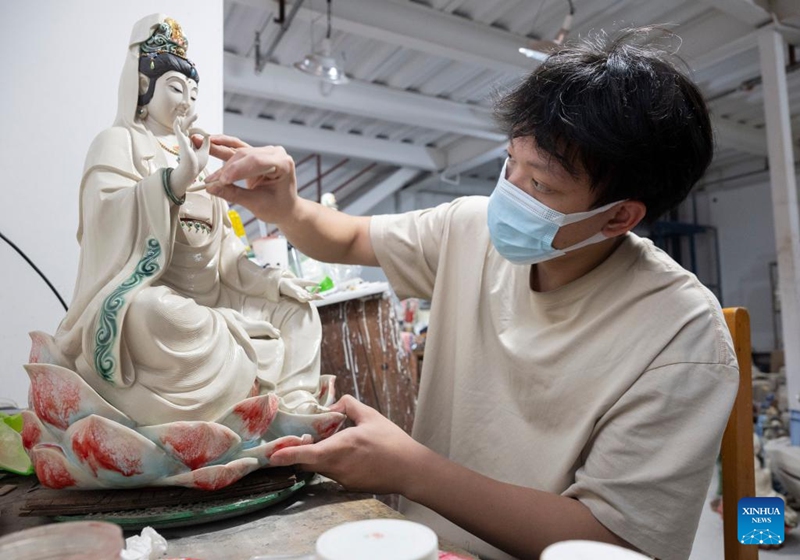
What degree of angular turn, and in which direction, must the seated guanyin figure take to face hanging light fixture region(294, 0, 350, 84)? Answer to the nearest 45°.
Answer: approximately 135° to its left

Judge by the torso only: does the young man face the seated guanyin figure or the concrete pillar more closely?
the seated guanyin figure

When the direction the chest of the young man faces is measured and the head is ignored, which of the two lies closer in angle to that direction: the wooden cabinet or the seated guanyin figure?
the seated guanyin figure

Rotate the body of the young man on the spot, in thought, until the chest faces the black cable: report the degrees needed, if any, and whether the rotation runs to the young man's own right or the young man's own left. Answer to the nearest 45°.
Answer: approximately 45° to the young man's own right

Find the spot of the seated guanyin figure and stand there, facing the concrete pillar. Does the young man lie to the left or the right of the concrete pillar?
right

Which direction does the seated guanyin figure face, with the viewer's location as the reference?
facing the viewer and to the right of the viewer

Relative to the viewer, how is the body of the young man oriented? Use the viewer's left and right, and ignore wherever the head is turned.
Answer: facing the viewer and to the left of the viewer

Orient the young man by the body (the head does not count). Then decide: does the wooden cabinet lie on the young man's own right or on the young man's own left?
on the young man's own right

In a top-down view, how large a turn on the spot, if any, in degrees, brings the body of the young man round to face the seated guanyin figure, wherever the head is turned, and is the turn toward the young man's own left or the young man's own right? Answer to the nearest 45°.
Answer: approximately 45° to the young man's own right

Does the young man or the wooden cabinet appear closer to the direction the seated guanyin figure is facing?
the young man

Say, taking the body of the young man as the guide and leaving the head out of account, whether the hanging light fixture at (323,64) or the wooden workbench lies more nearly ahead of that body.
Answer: the wooden workbench

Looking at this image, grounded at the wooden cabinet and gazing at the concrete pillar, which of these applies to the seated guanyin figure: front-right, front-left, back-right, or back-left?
back-right

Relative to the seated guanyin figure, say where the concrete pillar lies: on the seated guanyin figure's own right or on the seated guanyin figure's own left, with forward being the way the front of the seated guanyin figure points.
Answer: on the seated guanyin figure's own left

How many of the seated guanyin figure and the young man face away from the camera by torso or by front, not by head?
0
